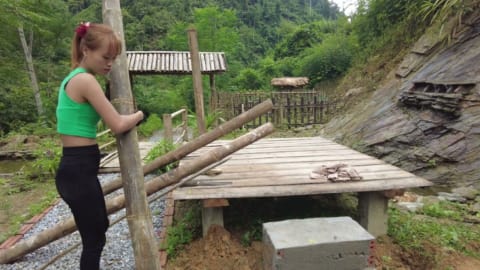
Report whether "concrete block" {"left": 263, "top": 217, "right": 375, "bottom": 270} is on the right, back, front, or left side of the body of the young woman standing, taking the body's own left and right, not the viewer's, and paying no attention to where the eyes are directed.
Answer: front

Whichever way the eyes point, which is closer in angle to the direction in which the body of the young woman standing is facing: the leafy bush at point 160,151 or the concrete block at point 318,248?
the concrete block

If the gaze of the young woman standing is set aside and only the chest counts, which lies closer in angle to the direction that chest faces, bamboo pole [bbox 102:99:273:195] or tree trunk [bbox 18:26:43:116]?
the bamboo pole

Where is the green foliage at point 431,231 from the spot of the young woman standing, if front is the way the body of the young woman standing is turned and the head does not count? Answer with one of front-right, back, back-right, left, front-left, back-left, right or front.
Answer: front

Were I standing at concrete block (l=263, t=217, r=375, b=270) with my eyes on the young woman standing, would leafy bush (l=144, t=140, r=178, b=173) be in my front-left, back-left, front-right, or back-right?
front-right

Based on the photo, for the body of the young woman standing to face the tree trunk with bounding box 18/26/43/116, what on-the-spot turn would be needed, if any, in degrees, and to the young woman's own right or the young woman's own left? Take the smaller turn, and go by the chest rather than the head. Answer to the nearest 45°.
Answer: approximately 90° to the young woman's own left

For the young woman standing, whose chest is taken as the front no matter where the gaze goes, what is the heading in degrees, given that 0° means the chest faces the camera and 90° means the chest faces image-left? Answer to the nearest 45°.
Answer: approximately 270°

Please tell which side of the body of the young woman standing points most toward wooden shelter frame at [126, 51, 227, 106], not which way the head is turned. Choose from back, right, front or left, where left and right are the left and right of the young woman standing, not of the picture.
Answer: left

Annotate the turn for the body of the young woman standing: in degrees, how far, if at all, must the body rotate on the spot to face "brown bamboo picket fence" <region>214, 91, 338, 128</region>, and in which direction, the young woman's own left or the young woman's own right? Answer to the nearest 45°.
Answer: approximately 45° to the young woman's own left

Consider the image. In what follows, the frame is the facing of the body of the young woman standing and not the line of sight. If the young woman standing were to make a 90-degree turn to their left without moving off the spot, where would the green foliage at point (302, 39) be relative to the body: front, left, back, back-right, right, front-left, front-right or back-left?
front-right
